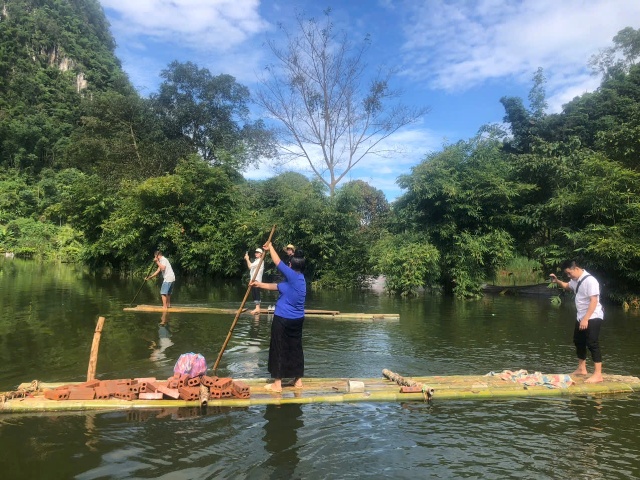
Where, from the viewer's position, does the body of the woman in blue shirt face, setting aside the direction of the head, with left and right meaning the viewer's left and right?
facing away from the viewer and to the left of the viewer

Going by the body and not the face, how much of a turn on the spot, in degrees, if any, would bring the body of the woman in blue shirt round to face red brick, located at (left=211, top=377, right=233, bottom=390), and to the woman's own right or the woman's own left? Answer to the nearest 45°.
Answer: approximately 90° to the woman's own left

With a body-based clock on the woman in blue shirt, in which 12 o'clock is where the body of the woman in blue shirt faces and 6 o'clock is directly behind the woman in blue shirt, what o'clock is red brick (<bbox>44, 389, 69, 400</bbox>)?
The red brick is roughly at 10 o'clock from the woman in blue shirt.

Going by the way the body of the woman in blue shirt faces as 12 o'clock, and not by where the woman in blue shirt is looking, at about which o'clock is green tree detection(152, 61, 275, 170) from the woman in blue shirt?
The green tree is roughly at 1 o'clock from the woman in blue shirt.

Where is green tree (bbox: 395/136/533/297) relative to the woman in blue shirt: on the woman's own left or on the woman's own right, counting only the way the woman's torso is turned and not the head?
on the woman's own right

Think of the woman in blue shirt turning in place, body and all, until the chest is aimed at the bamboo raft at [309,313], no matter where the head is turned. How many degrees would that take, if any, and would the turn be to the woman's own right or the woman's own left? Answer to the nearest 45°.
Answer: approximately 45° to the woman's own right

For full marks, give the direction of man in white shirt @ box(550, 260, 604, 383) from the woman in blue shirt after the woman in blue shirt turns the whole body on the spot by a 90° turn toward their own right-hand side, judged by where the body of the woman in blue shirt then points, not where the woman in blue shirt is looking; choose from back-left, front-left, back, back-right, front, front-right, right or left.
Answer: front-right
